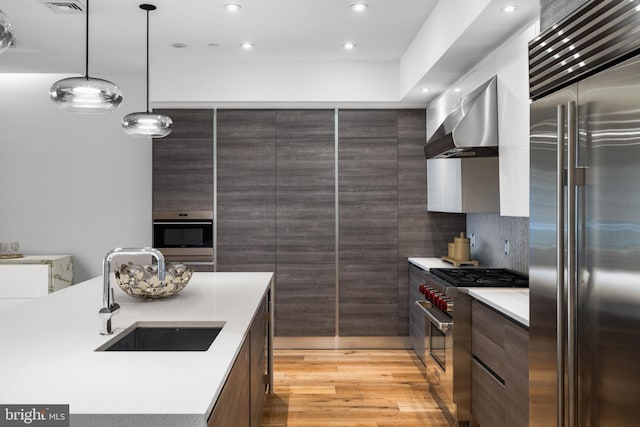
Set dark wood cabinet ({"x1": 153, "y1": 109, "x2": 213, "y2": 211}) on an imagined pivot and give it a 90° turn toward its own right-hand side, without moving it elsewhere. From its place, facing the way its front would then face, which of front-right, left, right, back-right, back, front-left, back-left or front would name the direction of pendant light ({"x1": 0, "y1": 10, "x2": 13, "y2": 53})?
left

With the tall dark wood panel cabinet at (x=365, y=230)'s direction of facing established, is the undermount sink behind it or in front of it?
in front

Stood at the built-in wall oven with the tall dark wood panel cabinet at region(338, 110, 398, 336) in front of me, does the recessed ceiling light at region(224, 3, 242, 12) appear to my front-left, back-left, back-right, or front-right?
front-right

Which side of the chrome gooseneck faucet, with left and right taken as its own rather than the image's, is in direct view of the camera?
right

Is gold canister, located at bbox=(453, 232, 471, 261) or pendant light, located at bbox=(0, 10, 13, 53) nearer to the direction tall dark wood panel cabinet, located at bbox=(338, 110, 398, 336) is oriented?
the pendant light

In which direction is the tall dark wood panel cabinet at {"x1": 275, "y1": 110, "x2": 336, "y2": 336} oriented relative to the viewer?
toward the camera

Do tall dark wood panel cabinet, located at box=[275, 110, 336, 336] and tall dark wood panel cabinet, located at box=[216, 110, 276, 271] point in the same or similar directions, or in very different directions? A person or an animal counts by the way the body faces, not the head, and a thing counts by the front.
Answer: same or similar directions

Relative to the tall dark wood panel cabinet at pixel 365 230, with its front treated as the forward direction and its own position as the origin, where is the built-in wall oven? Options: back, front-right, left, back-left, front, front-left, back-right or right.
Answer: right

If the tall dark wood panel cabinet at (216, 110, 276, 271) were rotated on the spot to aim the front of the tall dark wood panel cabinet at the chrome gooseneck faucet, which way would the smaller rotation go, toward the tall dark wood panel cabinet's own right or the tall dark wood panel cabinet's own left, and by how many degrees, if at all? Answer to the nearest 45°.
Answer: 0° — it already faces it

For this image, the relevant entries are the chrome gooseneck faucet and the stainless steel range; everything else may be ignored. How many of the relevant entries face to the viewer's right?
1

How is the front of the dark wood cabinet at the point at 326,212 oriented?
toward the camera

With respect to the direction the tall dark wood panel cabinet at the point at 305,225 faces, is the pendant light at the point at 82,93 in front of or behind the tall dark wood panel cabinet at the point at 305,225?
in front

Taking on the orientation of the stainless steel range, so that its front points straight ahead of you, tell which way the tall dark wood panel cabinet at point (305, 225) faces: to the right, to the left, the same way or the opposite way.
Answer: to the left

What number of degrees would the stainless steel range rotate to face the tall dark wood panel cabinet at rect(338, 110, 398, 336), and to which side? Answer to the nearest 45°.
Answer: approximately 45° to its right

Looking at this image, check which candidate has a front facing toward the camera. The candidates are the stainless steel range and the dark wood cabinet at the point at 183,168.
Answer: the dark wood cabinet

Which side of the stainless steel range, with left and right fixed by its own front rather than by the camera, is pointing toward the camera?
left

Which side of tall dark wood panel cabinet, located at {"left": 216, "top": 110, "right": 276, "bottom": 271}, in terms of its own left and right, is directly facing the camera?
front

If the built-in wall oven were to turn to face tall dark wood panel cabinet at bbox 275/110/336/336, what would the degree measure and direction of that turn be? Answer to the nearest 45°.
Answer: approximately 90° to its left
